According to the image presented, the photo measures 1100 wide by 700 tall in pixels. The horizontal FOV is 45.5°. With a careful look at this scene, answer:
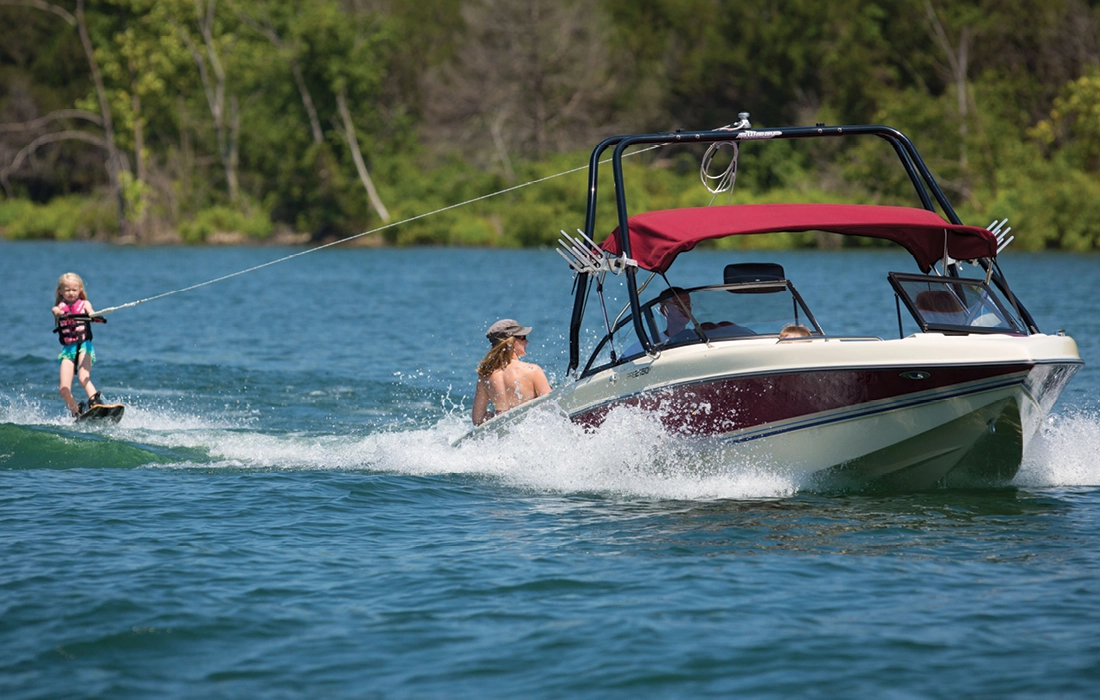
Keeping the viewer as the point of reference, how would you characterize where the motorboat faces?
facing the viewer and to the right of the viewer

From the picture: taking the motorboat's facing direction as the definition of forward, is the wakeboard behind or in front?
behind

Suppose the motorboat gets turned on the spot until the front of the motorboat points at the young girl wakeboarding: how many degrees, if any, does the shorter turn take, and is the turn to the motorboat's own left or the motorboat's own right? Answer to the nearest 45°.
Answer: approximately 180°
